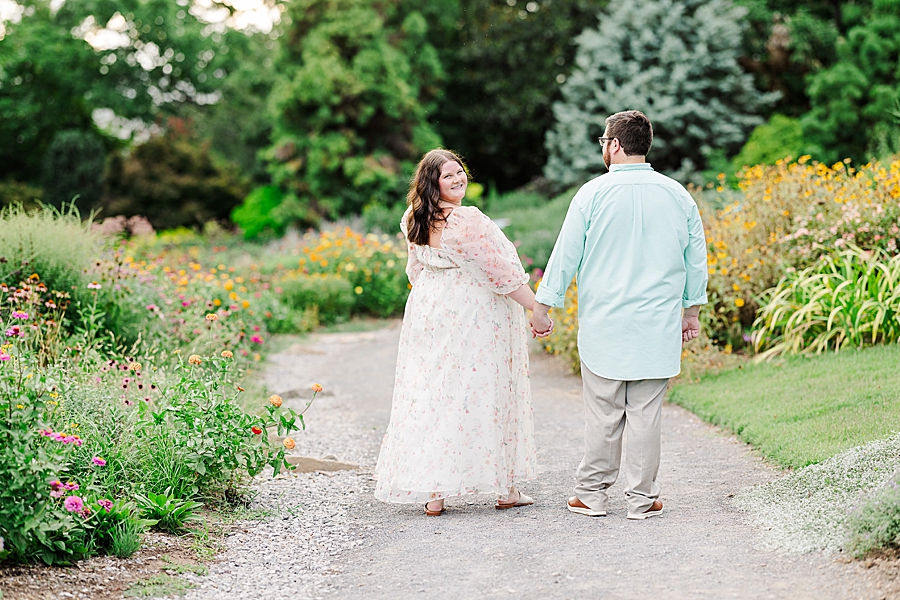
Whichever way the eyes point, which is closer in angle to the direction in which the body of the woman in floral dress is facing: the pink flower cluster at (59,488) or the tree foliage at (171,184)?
the tree foliage

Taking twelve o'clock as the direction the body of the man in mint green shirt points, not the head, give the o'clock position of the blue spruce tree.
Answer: The blue spruce tree is roughly at 12 o'clock from the man in mint green shirt.

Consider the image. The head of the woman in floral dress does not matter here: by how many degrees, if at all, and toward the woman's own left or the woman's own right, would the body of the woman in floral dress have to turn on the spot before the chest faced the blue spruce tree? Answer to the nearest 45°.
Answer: approximately 45° to the woman's own left

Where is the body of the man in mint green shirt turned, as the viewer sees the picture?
away from the camera

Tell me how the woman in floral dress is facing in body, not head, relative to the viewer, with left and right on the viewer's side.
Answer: facing away from the viewer and to the right of the viewer

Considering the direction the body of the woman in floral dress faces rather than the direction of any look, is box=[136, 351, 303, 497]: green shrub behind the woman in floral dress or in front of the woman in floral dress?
behind

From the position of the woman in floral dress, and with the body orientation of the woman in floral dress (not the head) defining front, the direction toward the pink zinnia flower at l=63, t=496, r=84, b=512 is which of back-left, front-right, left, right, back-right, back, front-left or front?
back

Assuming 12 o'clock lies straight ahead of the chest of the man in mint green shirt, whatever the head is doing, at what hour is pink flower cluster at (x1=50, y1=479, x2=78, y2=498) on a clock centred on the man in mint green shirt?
The pink flower cluster is roughly at 8 o'clock from the man in mint green shirt.
